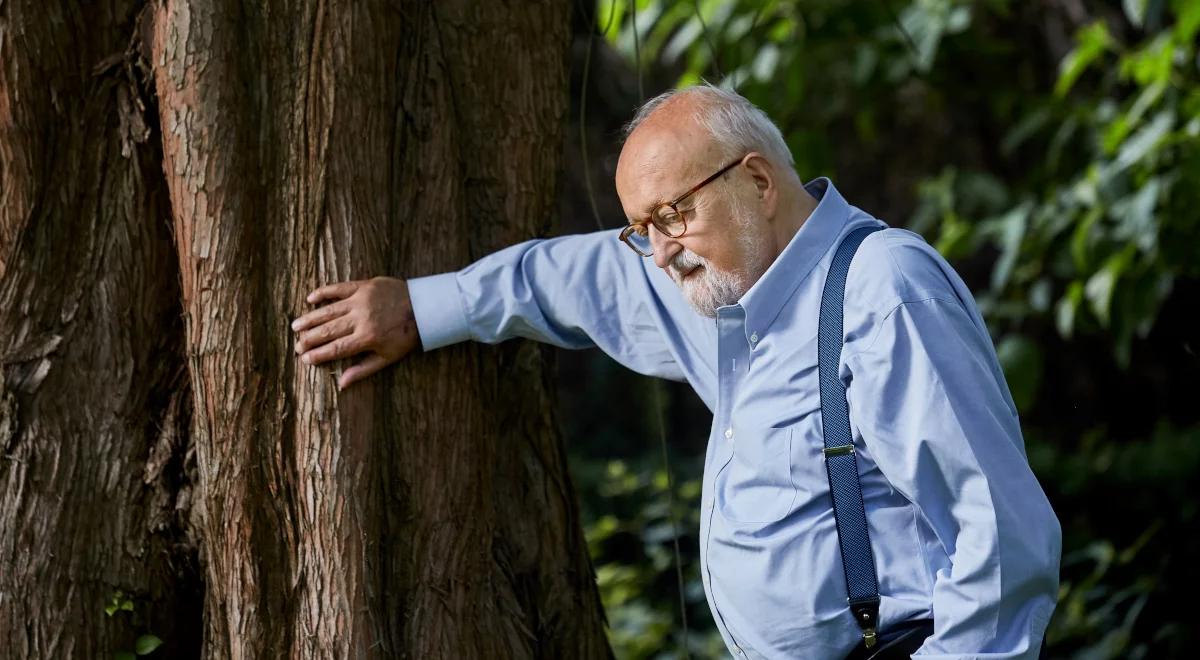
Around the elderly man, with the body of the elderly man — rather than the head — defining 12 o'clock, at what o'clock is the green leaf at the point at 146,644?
The green leaf is roughly at 2 o'clock from the elderly man.

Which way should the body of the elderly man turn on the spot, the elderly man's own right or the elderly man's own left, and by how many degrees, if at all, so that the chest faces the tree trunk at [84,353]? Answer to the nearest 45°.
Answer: approximately 45° to the elderly man's own right

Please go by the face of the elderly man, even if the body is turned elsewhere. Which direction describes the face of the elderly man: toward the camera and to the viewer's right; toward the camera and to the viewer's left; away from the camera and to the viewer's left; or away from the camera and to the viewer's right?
toward the camera and to the viewer's left

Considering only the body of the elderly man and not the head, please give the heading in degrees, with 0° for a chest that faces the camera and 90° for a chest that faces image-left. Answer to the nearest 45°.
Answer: approximately 45°

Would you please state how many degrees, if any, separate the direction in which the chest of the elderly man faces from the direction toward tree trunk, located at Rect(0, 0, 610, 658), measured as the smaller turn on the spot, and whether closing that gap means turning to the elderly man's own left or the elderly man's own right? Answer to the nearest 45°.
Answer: approximately 45° to the elderly man's own right
